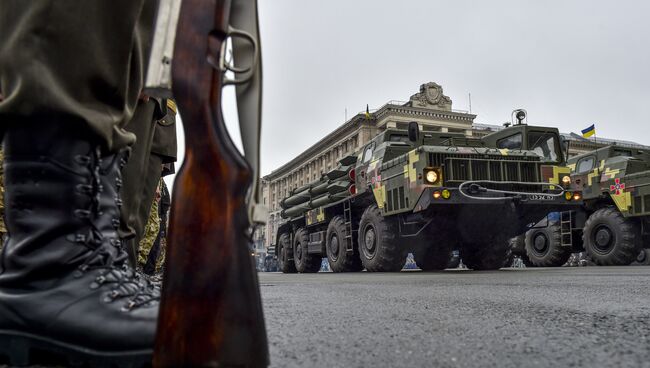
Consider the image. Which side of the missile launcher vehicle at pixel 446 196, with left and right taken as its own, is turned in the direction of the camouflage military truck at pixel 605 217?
left

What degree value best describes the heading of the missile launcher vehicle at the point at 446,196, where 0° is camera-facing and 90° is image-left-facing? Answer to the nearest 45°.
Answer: approximately 315°
